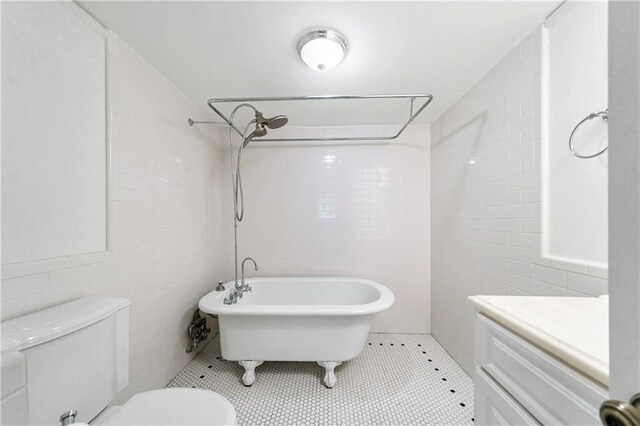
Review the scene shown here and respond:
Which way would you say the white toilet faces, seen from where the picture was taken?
facing the viewer and to the right of the viewer

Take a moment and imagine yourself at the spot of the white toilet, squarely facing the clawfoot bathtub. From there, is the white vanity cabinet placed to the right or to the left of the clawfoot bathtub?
right

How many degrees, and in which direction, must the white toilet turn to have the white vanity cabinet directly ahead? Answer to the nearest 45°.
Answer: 0° — it already faces it

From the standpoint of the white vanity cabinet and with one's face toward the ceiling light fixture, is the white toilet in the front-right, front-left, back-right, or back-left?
front-left

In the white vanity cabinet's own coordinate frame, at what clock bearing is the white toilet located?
The white toilet is roughly at 11 o'clock from the white vanity cabinet.

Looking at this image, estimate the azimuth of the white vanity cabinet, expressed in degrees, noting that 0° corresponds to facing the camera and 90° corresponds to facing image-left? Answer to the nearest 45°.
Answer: approximately 90°

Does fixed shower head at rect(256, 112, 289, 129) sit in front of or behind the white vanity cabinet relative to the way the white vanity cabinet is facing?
in front

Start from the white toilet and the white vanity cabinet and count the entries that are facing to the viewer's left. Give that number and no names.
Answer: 1

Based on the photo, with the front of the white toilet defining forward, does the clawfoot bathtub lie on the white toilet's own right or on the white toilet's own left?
on the white toilet's own left
